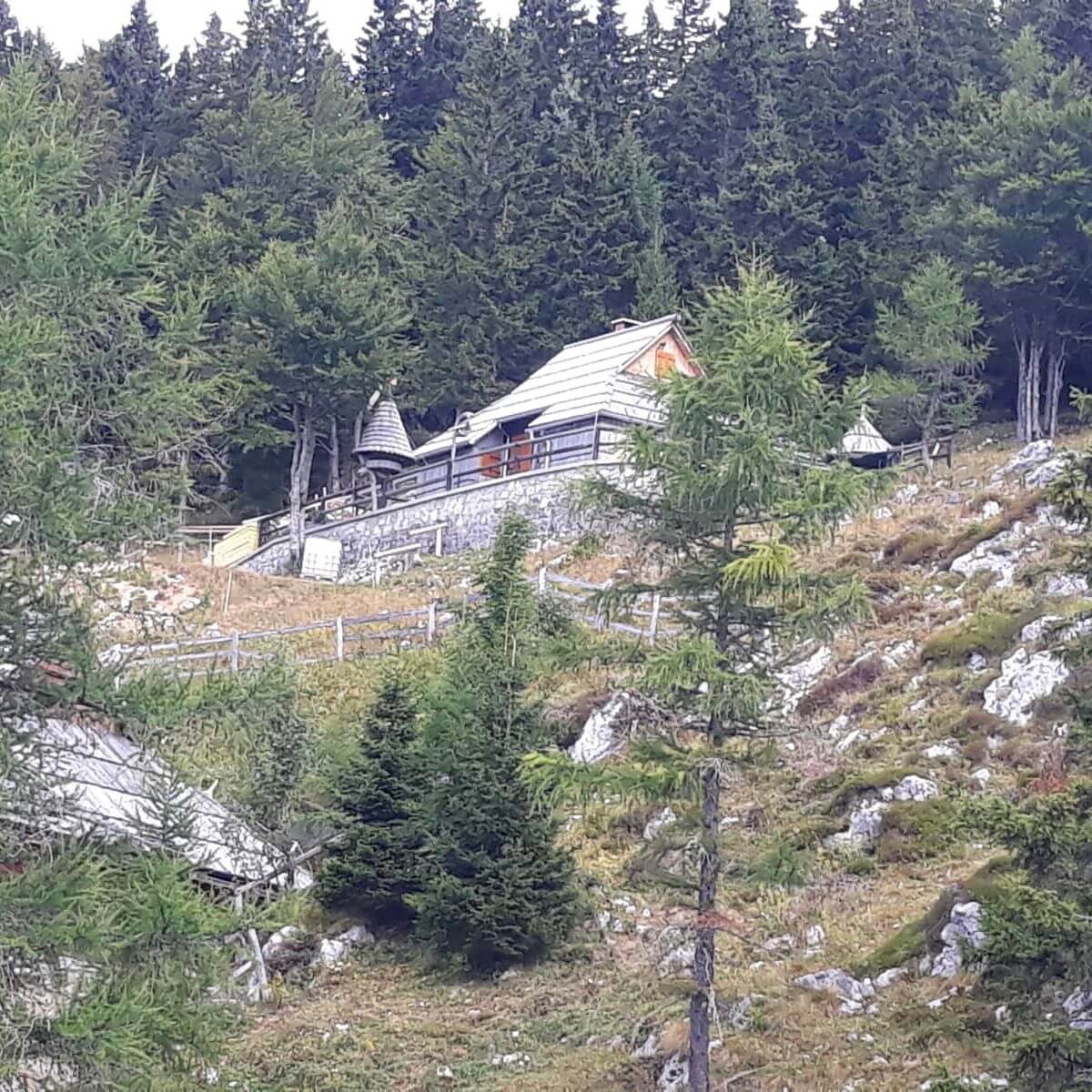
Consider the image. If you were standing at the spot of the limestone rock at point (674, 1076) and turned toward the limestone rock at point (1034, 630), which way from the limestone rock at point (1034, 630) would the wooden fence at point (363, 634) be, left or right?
left

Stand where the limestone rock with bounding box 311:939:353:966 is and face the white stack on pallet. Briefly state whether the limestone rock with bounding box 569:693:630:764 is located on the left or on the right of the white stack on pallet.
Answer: right

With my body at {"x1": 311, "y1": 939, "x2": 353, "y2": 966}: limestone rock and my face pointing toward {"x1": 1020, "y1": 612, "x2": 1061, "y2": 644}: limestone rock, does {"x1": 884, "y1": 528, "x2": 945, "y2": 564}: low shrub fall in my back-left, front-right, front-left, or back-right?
front-left

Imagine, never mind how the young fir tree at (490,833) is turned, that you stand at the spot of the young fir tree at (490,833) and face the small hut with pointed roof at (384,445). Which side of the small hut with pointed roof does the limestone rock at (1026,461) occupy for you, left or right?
right

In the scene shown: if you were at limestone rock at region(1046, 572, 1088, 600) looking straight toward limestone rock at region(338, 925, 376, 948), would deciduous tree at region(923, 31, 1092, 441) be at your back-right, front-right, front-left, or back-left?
back-right

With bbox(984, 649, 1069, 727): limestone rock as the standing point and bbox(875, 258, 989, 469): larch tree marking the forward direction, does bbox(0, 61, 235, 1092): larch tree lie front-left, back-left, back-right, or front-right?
back-left
